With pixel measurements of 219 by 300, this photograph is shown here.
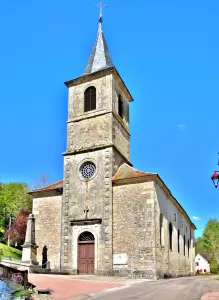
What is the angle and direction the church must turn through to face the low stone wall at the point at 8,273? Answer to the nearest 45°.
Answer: approximately 45° to its left

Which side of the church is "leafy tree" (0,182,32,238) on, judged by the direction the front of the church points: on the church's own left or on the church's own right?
on the church's own right

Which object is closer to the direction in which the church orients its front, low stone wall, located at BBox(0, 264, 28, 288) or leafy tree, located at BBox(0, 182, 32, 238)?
the low stone wall

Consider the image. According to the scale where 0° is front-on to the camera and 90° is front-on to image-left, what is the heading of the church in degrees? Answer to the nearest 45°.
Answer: approximately 45°

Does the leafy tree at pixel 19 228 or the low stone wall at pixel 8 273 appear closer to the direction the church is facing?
the low stone wall

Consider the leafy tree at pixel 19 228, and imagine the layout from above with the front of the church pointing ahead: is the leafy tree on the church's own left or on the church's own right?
on the church's own right
